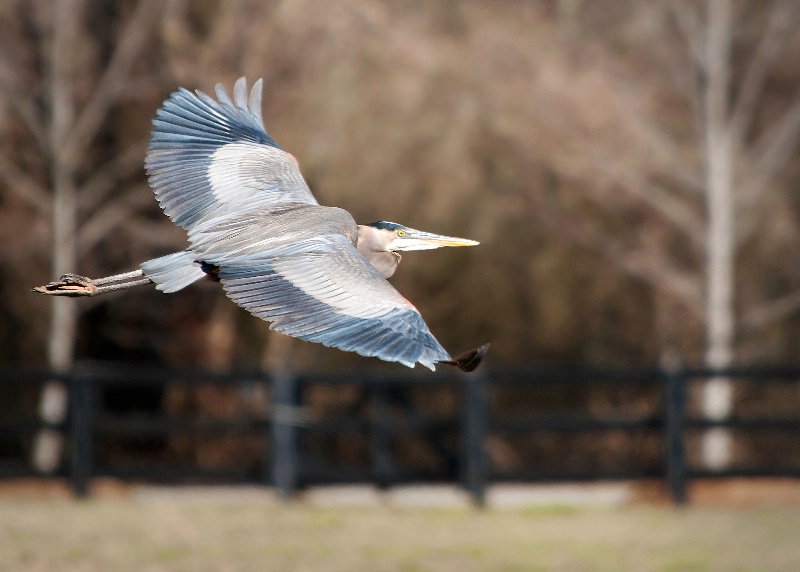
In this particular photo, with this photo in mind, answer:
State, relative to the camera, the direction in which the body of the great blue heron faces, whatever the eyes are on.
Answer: to the viewer's right

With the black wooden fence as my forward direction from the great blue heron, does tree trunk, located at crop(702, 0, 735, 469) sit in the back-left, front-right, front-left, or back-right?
front-right

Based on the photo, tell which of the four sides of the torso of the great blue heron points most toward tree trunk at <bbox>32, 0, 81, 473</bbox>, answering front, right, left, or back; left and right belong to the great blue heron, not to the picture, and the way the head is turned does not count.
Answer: left

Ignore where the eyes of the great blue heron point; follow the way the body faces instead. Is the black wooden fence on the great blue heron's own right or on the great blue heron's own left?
on the great blue heron's own left

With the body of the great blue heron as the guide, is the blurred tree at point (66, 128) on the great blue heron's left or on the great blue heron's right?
on the great blue heron's left

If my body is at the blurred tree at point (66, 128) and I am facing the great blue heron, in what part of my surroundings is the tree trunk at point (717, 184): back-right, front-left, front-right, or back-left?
front-left

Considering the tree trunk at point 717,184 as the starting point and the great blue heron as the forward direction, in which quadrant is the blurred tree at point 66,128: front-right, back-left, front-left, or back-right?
front-right
